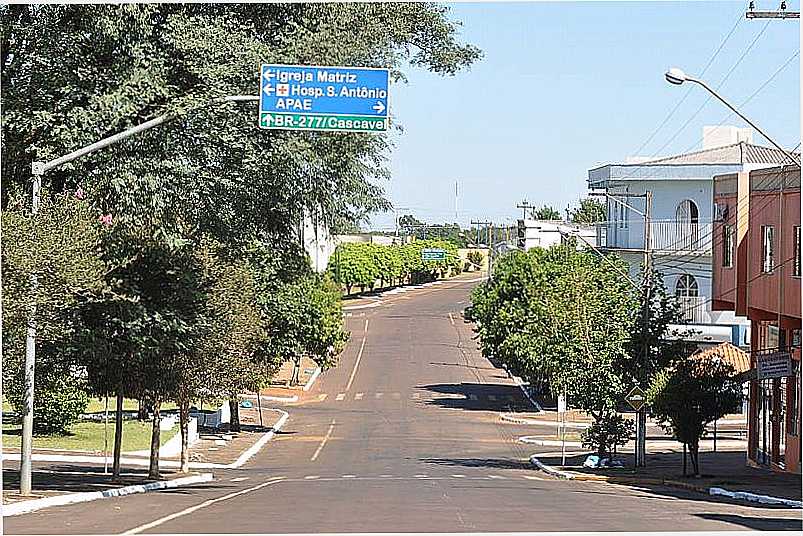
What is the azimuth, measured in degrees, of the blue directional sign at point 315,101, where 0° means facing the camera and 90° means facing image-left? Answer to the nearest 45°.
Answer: approximately 0°

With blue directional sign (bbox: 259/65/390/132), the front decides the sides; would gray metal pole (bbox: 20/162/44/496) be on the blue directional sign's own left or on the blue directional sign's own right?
on the blue directional sign's own right

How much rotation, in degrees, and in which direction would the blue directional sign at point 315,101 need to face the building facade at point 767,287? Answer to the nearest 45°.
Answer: approximately 135° to its left

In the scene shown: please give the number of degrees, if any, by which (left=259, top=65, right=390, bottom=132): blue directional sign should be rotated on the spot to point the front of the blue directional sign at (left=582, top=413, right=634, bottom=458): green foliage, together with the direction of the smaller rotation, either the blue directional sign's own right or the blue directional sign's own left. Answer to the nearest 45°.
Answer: approximately 135° to the blue directional sign's own left

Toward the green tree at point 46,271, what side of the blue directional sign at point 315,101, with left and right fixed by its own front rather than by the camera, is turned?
right

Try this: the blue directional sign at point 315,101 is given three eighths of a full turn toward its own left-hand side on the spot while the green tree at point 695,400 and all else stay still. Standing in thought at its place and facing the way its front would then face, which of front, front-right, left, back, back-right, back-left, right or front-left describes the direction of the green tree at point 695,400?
front
